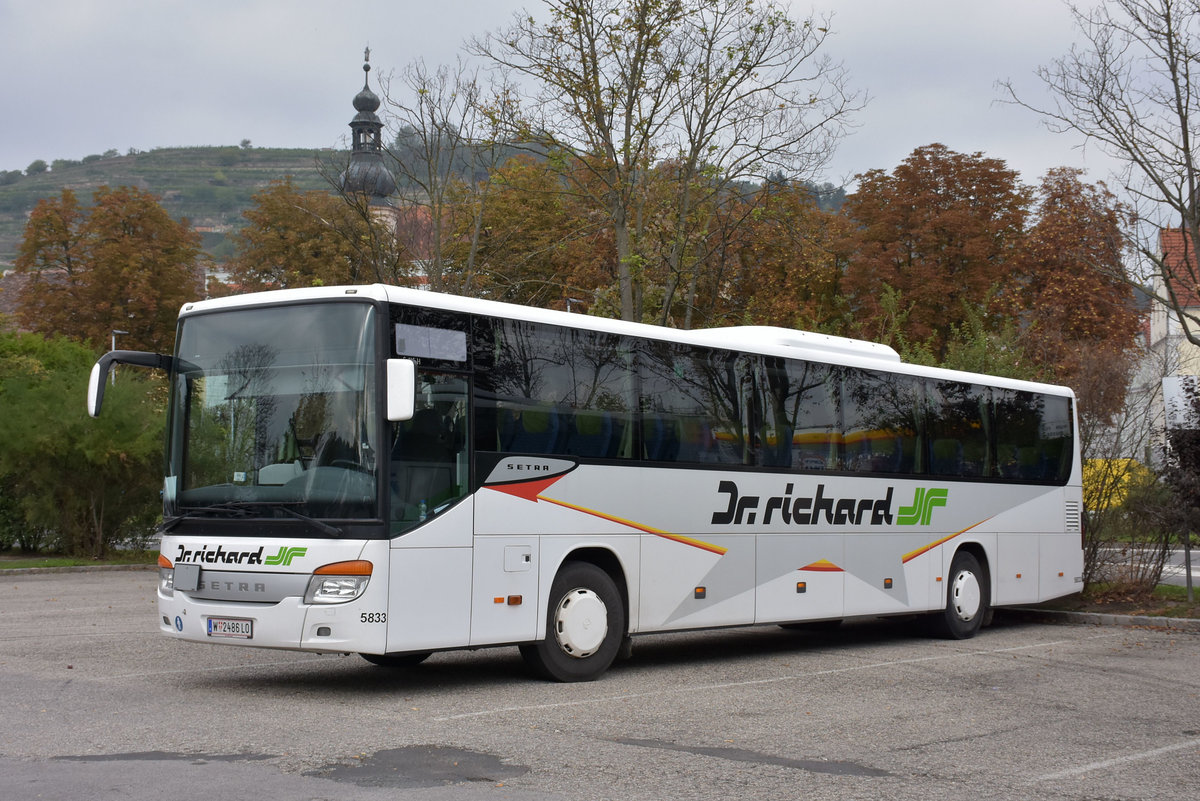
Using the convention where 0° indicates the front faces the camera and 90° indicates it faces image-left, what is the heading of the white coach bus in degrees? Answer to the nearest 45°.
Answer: approximately 45°

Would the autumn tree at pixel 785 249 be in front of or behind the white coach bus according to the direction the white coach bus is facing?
behind

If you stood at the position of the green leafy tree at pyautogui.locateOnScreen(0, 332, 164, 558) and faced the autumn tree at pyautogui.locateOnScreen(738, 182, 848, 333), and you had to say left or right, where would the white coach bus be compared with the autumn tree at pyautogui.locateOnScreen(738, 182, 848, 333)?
right

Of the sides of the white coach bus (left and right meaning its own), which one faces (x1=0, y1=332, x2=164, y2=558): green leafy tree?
right

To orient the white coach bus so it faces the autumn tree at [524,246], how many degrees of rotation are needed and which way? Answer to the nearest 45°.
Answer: approximately 135° to its right
